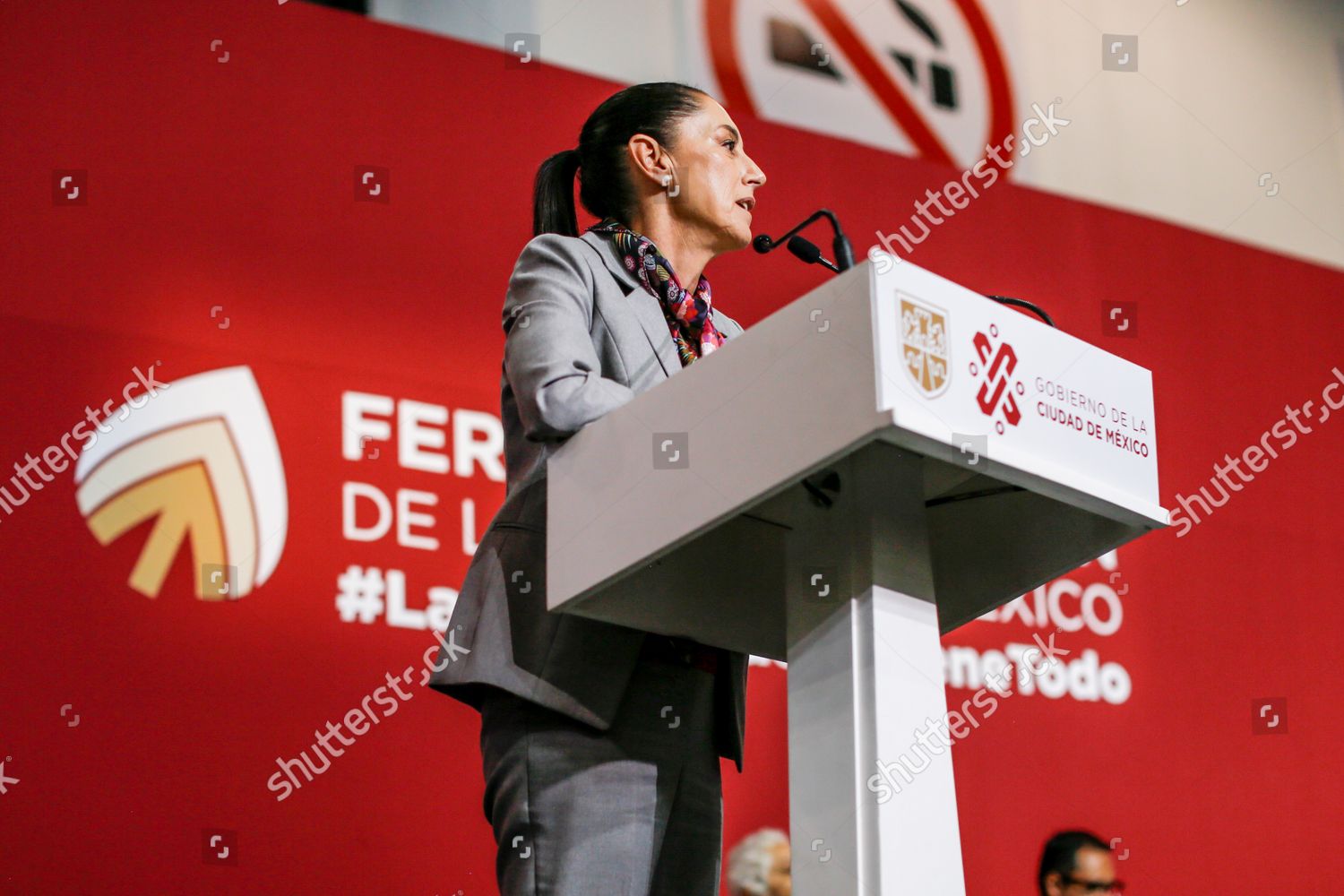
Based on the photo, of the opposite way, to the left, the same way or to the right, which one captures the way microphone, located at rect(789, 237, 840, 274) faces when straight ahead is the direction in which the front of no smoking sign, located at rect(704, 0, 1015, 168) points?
to the right

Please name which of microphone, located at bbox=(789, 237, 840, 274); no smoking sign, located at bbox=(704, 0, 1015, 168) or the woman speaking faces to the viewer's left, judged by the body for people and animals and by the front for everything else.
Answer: the microphone

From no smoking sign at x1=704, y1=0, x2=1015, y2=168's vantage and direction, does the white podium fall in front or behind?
in front

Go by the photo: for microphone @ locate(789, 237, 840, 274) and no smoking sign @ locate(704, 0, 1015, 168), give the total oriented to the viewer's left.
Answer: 1

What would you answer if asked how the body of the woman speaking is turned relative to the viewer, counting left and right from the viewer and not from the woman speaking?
facing the viewer and to the right of the viewer

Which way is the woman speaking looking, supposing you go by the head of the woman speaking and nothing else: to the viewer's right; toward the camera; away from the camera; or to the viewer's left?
to the viewer's right

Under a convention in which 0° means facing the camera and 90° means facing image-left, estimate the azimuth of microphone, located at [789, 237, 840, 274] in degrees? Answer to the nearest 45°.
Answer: approximately 90°

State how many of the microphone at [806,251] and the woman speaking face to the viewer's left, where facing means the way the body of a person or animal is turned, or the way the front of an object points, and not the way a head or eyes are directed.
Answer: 1

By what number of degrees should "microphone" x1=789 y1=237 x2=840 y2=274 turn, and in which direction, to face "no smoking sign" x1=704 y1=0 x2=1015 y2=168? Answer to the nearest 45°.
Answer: approximately 90° to its right

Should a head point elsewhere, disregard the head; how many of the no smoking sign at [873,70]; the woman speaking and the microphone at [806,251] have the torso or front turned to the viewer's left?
1

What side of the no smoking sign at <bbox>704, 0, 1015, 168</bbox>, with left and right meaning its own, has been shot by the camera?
front

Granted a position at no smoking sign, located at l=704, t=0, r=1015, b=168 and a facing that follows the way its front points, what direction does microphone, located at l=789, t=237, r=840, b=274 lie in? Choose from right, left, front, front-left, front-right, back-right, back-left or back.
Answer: front
